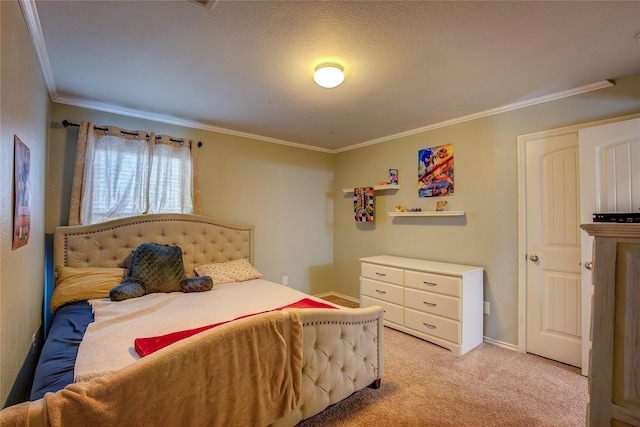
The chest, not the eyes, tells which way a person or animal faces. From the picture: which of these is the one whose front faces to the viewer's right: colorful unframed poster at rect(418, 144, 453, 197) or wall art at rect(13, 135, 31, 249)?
the wall art

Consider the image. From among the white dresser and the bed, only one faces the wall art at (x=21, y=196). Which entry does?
the white dresser

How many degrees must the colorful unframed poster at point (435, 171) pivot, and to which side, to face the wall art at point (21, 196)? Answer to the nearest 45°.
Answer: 0° — it already faces it

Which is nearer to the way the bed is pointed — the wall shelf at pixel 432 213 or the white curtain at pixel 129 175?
the wall shelf

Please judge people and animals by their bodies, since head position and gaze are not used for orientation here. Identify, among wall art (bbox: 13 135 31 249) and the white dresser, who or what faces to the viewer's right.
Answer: the wall art

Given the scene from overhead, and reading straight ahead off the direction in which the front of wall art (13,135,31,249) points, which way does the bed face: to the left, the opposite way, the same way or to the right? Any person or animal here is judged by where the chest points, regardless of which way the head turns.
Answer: to the right

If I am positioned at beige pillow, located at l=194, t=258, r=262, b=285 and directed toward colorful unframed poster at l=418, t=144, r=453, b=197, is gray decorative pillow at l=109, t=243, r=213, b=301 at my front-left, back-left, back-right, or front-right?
back-right

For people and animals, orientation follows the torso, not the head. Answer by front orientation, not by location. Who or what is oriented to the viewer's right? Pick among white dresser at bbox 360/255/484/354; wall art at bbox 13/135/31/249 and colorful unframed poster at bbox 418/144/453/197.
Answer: the wall art

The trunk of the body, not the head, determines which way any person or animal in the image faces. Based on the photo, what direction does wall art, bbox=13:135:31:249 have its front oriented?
to the viewer's right
